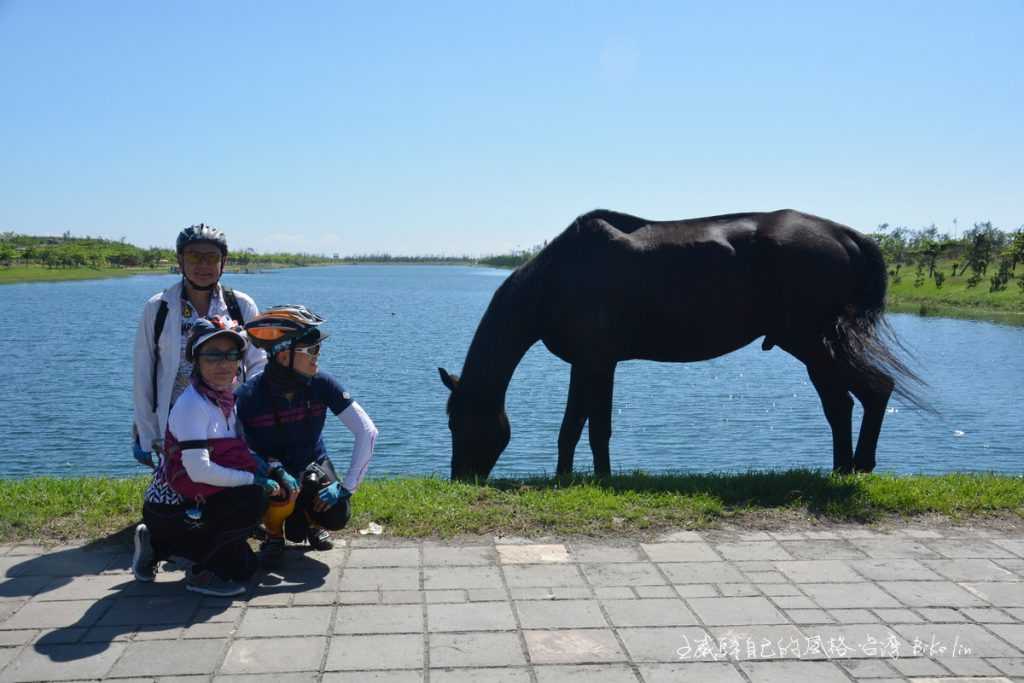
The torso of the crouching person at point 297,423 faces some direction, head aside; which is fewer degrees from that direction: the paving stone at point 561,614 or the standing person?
the paving stone

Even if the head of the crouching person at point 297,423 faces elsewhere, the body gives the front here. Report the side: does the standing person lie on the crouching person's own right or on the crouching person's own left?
on the crouching person's own right

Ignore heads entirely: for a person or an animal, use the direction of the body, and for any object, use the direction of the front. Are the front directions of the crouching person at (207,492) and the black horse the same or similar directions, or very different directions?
very different directions

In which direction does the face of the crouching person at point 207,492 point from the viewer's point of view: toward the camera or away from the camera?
toward the camera

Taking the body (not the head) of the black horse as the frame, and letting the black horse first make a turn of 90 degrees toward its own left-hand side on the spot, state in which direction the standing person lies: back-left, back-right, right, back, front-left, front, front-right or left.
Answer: front-right

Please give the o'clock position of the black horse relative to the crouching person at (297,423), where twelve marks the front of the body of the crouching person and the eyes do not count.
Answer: The black horse is roughly at 8 o'clock from the crouching person.

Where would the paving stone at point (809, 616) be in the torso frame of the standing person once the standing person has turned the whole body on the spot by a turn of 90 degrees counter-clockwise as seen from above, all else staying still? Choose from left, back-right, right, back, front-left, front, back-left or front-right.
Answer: front-right

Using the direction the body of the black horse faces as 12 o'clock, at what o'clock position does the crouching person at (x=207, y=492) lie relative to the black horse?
The crouching person is roughly at 10 o'clock from the black horse.

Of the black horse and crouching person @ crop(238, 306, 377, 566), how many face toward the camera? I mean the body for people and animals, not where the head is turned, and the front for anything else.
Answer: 1

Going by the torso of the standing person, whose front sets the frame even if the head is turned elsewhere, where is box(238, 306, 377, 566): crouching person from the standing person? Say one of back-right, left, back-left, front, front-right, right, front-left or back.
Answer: front-left

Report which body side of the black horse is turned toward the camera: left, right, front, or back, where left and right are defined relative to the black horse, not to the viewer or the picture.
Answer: left

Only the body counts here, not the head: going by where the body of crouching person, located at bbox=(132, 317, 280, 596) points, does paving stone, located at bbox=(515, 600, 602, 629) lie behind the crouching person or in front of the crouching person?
in front

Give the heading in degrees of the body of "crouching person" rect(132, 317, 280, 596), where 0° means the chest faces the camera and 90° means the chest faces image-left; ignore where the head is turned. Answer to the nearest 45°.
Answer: approximately 315°

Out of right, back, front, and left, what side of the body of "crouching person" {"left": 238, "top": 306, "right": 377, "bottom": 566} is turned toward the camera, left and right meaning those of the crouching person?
front

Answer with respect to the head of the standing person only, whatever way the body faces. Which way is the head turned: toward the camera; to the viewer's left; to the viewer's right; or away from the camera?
toward the camera
